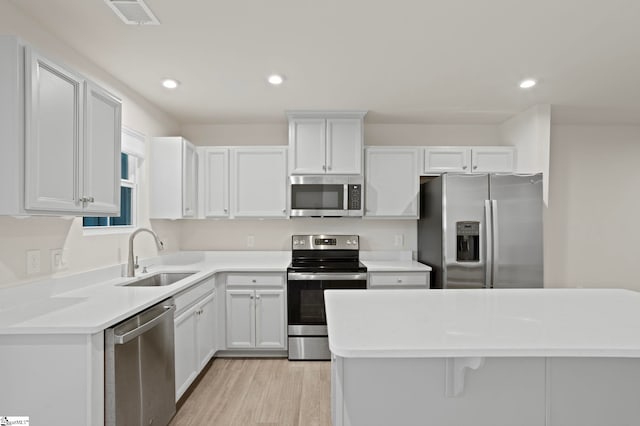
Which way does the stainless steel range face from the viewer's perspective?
toward the camera

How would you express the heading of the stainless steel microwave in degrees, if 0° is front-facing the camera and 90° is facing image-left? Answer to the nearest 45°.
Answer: approximately 0°

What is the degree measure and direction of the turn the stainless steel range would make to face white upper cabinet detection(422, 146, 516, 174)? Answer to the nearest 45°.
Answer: approximately 90° to its left

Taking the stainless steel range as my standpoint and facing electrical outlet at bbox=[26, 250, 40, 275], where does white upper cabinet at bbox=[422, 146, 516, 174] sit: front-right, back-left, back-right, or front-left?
back-left

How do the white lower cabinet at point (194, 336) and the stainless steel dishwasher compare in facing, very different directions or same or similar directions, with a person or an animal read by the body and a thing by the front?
same or similar directions

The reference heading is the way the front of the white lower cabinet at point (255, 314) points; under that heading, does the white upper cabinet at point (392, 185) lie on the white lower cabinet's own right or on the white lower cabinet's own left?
on the white lower cabinet's own left

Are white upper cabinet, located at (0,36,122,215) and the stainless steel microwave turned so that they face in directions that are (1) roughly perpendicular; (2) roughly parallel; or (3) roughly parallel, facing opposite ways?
roughly perpendicular

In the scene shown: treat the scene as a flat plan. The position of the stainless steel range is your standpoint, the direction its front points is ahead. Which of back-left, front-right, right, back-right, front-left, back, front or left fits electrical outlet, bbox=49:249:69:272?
front-right

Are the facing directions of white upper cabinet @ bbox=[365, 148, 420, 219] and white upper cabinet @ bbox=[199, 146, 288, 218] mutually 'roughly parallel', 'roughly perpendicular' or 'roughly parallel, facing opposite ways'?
roughly parallel

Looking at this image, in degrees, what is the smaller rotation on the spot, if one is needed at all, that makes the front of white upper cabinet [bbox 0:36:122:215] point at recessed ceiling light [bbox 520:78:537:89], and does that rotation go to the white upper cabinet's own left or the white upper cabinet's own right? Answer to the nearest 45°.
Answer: approximately 45° to the white upper cabinet's own left

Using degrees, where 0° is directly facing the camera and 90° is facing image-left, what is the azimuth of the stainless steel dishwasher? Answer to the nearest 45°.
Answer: approximately 315°

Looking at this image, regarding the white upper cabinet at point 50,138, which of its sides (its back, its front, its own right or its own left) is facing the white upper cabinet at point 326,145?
left

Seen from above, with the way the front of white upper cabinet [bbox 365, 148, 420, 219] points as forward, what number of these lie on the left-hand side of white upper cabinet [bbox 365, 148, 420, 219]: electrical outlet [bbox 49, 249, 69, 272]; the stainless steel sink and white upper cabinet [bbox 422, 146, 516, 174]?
1

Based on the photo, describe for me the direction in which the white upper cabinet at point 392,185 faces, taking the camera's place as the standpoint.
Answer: facing the viewer

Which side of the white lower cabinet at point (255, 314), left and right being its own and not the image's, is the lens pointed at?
front

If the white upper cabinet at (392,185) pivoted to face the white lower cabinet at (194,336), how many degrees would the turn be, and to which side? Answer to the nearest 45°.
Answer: approximately 45° to its right

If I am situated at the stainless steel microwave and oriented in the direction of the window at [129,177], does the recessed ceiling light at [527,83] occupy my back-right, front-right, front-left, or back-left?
back-left
